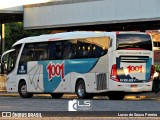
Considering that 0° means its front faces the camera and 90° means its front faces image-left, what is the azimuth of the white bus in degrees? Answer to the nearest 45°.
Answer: approximately 135°
